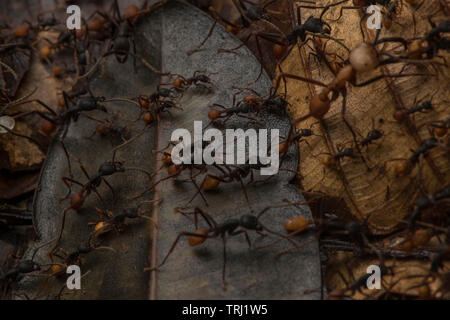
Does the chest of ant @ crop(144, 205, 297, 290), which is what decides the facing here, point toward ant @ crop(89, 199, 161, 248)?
no

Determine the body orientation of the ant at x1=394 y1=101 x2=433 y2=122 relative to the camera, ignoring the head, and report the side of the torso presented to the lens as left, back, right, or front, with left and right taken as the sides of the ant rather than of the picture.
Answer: right

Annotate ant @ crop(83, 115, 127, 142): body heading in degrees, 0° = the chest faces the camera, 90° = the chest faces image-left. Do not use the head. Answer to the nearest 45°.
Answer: approximately 270°

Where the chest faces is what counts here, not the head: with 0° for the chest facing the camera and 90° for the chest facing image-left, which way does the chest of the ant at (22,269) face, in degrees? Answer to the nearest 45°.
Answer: approximately 270°

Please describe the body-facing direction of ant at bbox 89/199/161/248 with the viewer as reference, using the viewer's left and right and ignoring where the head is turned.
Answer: facing to the right of the viewer
